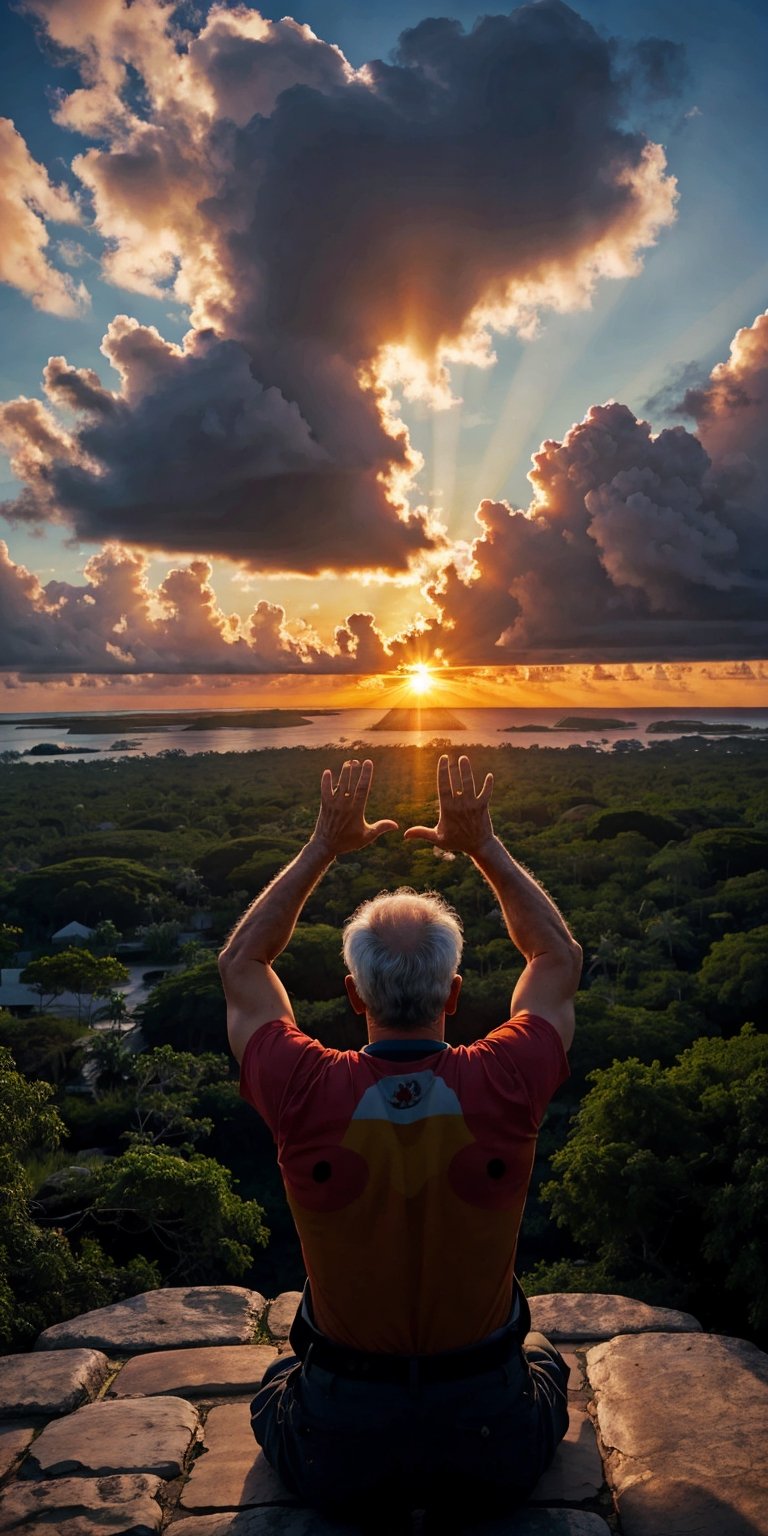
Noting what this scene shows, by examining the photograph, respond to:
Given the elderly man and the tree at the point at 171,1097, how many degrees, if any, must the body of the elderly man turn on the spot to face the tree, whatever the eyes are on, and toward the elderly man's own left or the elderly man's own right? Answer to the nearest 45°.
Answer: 0° — they already face it

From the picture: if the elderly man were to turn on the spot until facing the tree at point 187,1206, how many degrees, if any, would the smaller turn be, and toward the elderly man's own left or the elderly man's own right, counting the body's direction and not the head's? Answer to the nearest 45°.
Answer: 0° — they already face it

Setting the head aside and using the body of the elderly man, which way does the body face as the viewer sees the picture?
away from the camera

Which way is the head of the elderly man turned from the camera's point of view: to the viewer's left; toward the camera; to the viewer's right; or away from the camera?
away from the camera

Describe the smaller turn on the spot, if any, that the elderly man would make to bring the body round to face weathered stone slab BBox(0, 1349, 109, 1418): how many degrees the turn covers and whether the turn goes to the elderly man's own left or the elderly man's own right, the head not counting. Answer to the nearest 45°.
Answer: approximately 45° to the elderly man's own left

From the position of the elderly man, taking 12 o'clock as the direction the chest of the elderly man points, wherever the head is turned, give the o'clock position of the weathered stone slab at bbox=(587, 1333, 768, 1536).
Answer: The weathered stone slab is roughly at 2 o'clock from the elderly man.

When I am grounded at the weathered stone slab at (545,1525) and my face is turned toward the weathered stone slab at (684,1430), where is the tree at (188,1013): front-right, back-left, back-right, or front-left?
front-left

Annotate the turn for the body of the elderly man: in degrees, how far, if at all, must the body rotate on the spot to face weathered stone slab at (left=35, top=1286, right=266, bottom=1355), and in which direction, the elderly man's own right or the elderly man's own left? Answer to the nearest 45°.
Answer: approximately 45° to the elderly man's own left

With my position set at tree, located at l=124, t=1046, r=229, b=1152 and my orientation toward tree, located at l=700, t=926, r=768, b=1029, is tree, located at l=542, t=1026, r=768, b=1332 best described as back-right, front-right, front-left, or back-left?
front-right

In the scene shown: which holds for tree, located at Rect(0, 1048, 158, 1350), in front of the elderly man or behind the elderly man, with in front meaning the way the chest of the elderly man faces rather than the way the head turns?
in front

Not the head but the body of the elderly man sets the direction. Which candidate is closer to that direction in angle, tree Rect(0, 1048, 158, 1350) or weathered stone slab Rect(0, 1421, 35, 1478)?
the tree
